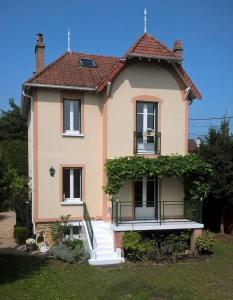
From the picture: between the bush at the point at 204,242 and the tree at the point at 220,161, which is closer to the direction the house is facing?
the bush

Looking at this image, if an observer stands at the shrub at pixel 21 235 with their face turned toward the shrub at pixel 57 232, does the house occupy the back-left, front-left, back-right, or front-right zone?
front-left

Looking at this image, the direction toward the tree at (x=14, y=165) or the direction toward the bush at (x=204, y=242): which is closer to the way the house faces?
the bush

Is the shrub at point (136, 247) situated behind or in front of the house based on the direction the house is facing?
in front

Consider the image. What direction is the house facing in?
toward the camera

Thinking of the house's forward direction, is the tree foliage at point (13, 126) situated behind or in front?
behind
